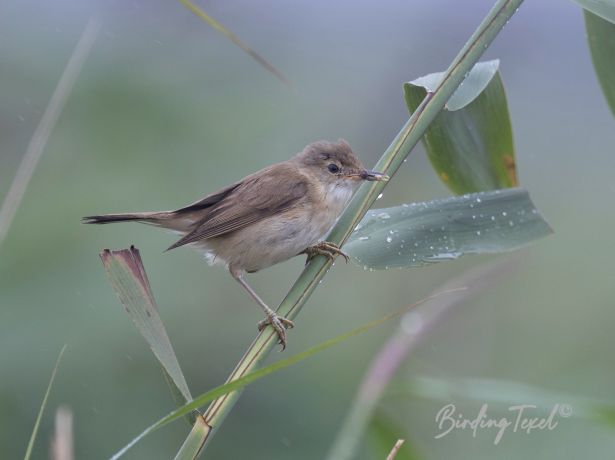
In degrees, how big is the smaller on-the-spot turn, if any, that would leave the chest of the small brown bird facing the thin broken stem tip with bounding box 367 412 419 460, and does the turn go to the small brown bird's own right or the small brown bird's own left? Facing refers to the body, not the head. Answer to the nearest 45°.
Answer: approximately 45° to the small brown bird's own right

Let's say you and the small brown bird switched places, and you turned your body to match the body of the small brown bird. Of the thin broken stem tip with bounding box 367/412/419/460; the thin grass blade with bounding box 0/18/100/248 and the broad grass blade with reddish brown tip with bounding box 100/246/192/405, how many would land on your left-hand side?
0

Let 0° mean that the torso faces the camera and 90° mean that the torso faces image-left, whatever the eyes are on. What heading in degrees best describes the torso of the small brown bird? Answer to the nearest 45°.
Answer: approximately 270°

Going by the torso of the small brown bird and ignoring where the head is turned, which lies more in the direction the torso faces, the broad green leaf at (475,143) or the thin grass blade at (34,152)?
the broad green leaf

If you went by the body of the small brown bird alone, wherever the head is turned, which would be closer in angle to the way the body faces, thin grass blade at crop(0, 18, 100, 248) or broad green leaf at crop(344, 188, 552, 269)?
the broad green leaf
